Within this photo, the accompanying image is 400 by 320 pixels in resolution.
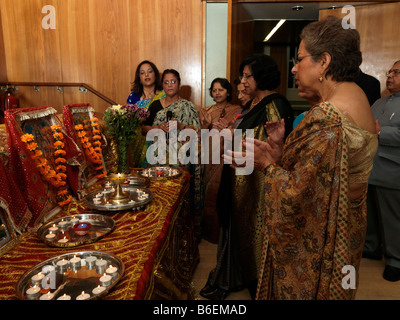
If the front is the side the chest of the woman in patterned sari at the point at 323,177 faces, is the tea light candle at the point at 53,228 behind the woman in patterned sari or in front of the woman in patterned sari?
in front

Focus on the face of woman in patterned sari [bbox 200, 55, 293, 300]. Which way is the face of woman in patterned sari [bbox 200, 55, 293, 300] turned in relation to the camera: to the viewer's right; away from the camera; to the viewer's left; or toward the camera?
to the viewer's left

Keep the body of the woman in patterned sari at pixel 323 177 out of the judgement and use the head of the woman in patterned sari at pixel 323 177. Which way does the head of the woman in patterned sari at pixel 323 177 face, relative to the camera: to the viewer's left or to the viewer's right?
to the viewer's left

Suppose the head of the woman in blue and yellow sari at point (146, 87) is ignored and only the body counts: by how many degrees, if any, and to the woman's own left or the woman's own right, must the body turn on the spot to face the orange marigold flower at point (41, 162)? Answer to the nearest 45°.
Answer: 0° — they already face it

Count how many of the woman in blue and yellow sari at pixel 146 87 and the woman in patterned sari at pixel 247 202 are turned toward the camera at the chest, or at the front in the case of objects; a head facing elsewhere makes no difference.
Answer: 1

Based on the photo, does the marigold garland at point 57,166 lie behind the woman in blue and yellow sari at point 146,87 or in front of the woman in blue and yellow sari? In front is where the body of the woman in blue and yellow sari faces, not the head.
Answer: in front

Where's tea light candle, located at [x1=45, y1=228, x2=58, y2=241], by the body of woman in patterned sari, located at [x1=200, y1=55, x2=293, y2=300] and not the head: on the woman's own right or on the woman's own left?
on the woman's own left

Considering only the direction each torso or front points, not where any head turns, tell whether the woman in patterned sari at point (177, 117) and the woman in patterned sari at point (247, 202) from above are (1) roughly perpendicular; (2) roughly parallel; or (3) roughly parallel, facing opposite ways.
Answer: roughly perpendicular

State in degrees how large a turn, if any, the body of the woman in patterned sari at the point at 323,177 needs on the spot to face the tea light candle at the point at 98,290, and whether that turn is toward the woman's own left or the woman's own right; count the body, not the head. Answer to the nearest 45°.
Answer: approximately 45° to the woman's own left

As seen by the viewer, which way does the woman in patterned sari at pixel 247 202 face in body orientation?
to the viewer's left

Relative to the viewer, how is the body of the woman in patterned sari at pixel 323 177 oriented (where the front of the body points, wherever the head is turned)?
to the viewer's left

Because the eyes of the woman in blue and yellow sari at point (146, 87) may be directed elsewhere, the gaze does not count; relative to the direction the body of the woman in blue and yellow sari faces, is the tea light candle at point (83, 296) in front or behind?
in front

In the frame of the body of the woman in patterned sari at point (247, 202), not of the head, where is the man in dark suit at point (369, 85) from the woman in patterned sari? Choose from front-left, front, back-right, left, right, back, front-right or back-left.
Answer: back-right

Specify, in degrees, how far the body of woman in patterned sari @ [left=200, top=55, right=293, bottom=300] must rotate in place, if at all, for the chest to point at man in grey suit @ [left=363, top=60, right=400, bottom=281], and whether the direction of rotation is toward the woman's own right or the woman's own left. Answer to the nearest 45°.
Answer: approximately 135° to the woman's own right
